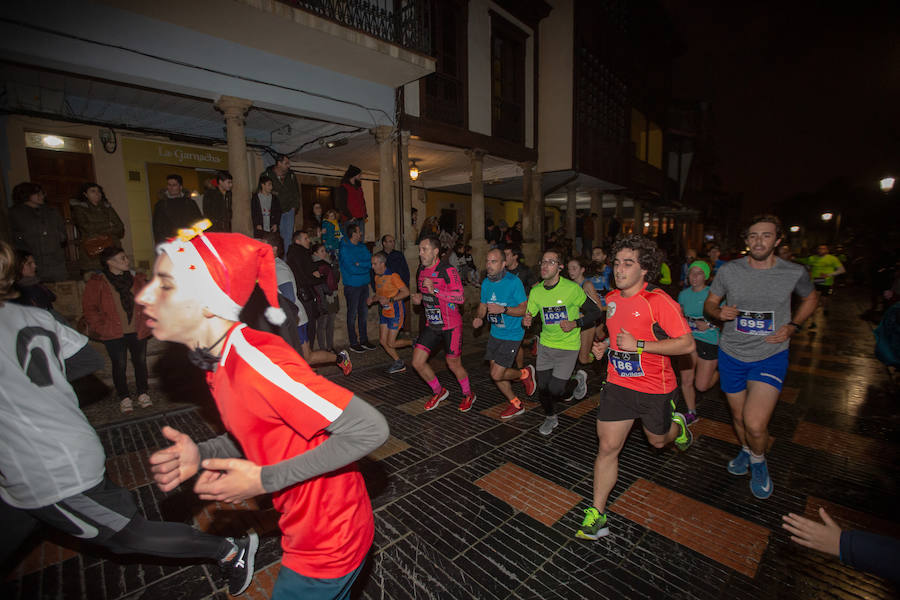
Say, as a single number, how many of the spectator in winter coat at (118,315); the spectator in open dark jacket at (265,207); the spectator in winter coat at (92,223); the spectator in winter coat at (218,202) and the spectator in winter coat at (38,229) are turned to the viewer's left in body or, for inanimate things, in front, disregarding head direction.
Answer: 0

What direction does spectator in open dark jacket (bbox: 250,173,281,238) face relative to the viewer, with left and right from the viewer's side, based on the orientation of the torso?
facing the viewer

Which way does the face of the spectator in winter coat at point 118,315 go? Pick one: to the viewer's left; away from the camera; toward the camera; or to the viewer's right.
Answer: to the viewer's right

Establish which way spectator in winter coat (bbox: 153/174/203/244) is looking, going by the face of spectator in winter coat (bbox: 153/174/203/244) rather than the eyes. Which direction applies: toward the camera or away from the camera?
toward the camera

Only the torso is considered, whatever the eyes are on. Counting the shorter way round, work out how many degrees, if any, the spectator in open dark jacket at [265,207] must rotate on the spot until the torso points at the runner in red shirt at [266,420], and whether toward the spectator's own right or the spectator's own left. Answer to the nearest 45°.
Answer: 0° — they already face them

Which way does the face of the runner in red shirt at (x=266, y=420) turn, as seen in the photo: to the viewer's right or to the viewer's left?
to the viewer's left

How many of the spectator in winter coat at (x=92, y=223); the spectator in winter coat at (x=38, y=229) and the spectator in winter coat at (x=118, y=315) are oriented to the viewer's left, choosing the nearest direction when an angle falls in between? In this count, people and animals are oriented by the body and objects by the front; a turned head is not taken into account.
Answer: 0

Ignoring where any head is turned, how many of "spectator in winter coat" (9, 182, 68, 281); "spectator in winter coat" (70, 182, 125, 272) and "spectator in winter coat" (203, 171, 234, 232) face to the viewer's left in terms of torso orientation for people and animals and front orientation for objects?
0

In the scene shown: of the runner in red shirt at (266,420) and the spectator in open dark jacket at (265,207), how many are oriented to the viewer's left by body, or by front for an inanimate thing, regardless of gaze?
1

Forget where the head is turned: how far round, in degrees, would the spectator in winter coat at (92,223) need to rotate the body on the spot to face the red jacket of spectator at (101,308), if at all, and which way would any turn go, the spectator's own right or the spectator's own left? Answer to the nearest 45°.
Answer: approximately 45° to the spectator's own right

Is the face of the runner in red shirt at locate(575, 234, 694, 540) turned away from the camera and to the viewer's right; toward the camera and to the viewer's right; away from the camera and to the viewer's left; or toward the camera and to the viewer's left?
toward the camera and to the viewer's left

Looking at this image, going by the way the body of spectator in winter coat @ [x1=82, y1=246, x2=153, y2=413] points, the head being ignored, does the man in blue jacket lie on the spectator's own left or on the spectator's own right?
on the spectator's own left

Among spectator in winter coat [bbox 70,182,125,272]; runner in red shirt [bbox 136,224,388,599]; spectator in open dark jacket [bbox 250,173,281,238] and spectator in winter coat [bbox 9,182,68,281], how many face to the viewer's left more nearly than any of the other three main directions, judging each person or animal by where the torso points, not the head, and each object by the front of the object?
1

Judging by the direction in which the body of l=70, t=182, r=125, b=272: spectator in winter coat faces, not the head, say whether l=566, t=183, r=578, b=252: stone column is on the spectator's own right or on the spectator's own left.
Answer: on the spectator's own left
